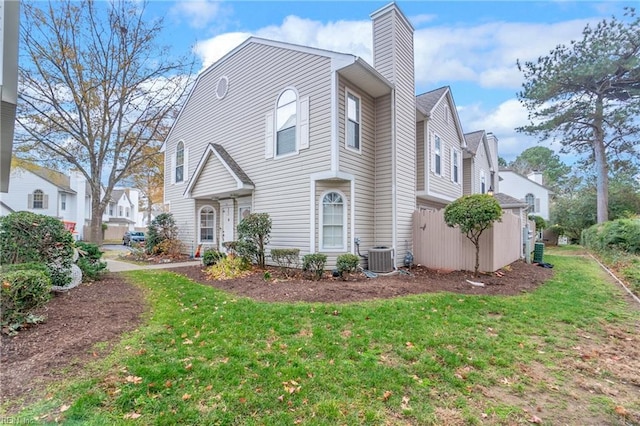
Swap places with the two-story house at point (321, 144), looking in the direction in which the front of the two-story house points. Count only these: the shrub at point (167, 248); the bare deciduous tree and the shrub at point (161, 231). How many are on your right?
3

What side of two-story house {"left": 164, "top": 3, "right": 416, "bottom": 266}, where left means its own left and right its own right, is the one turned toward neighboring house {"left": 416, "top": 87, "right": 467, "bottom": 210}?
back

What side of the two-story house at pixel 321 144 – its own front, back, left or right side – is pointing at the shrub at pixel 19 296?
front

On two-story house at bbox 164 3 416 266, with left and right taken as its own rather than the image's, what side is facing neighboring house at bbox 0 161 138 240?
right

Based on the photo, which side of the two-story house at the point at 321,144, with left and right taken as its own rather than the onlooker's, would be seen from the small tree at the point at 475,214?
left

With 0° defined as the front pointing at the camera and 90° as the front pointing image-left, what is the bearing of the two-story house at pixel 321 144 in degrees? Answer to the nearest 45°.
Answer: approximately 45°

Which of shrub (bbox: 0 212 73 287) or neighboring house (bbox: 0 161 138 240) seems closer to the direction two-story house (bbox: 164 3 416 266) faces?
the shrub

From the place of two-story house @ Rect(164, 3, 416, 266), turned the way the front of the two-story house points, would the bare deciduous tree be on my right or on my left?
on my right

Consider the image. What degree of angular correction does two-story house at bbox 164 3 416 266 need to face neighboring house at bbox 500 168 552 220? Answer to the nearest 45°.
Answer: approximately 180°
